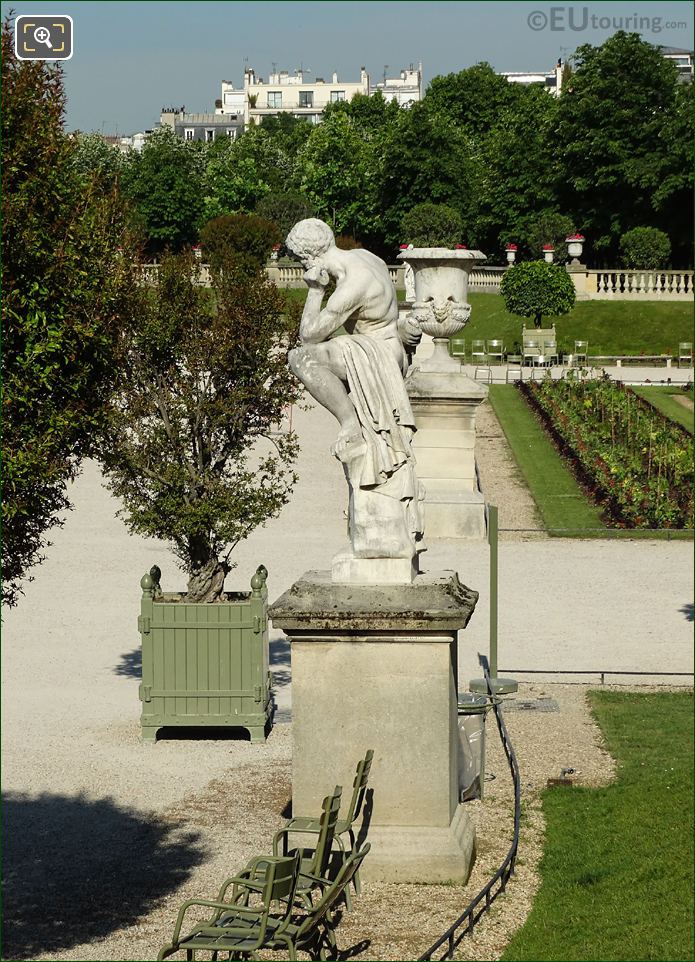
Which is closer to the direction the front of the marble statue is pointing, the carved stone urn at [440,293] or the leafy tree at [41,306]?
the leafy tree

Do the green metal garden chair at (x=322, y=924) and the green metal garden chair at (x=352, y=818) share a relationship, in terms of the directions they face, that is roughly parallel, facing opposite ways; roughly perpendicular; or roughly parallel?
roughly parallel

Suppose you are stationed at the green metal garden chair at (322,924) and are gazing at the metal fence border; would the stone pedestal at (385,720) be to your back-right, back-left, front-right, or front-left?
front-left

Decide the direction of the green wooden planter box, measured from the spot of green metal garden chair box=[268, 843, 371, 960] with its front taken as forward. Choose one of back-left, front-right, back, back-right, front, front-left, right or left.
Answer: right

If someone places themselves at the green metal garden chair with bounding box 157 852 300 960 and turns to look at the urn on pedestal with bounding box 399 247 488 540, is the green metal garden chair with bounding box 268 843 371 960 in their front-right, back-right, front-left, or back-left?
front-right

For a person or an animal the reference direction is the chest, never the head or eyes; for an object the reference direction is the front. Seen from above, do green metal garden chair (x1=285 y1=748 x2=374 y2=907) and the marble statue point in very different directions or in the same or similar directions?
same or similar directions

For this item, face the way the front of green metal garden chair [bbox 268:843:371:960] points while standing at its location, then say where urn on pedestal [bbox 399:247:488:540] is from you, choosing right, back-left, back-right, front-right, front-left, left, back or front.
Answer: right

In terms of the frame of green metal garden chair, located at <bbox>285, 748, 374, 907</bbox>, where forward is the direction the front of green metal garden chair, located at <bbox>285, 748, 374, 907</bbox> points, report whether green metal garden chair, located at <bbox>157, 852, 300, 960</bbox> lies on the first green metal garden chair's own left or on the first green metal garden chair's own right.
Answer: on the first green metal garden chair's own left

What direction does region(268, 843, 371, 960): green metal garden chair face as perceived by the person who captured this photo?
facing to the left of the viewer

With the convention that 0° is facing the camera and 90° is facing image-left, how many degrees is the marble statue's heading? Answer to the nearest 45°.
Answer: approximately 90°

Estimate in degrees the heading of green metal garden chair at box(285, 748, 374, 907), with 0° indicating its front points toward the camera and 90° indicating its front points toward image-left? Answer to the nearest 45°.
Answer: approximately 90°

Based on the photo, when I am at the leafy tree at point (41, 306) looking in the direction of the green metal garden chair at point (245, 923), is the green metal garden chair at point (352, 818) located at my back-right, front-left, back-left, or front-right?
front-left

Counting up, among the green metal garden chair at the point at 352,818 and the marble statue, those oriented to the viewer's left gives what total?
2

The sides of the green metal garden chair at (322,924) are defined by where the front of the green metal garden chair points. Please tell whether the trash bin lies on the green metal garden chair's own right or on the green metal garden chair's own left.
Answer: on the green metal garden chair's own right
